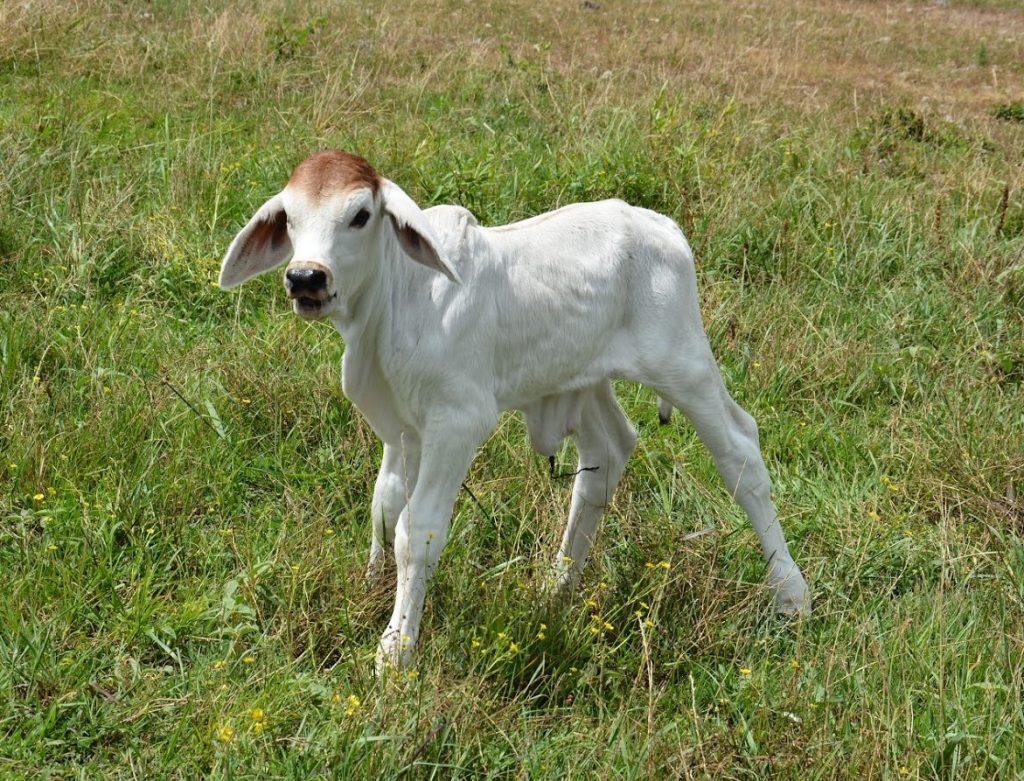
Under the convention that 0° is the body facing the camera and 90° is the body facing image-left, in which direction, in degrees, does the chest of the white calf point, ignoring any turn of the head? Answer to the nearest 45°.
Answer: approximately 45°

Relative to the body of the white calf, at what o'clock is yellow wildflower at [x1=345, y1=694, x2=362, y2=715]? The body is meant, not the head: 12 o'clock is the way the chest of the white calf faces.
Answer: The yellow wildflower is roughly at 11 o'clock from the white calf.
